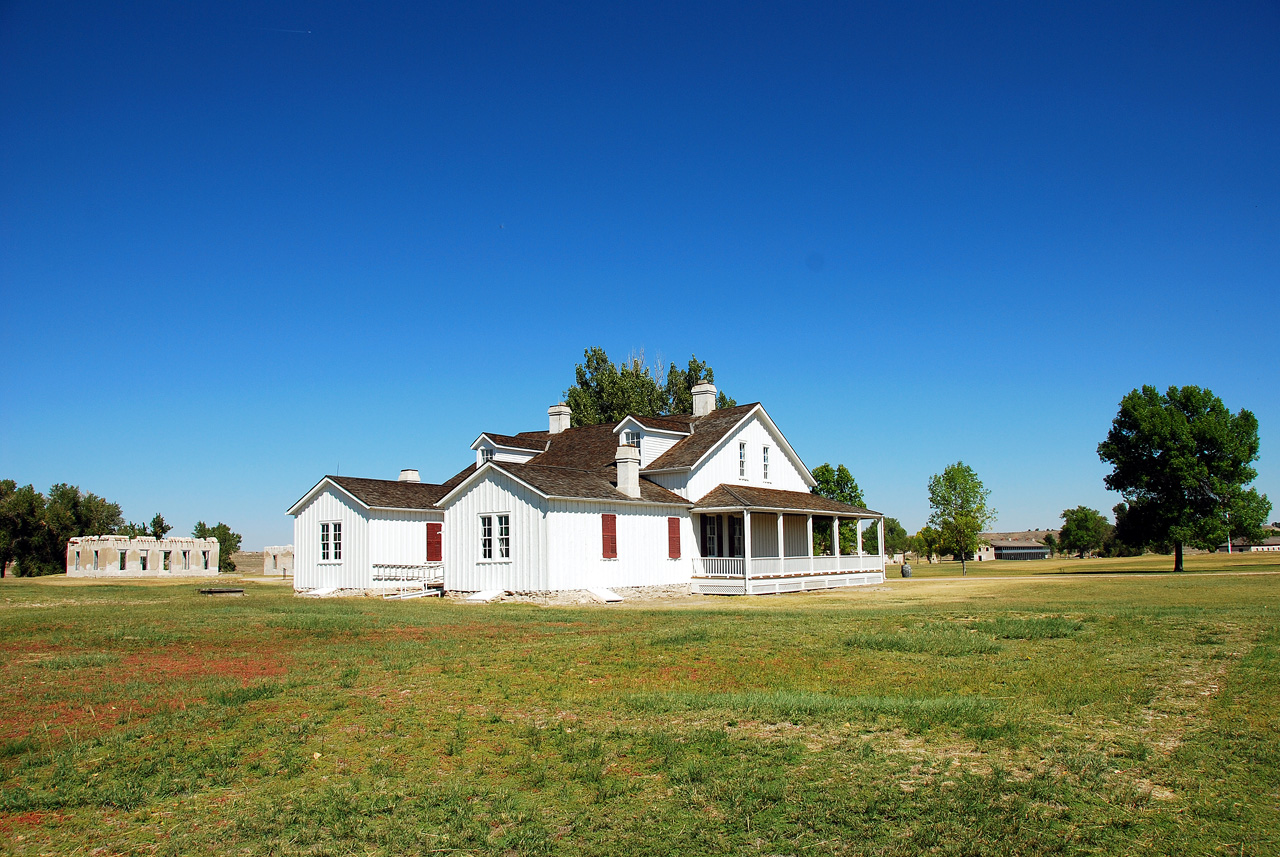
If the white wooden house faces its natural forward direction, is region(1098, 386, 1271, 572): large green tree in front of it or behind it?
in front

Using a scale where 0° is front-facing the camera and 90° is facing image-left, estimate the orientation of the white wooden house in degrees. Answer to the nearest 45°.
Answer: approximately 225°
